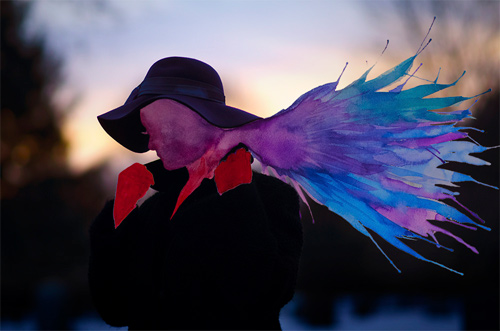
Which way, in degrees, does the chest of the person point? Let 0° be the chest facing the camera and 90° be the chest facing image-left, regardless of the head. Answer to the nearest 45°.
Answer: approximately 45°
